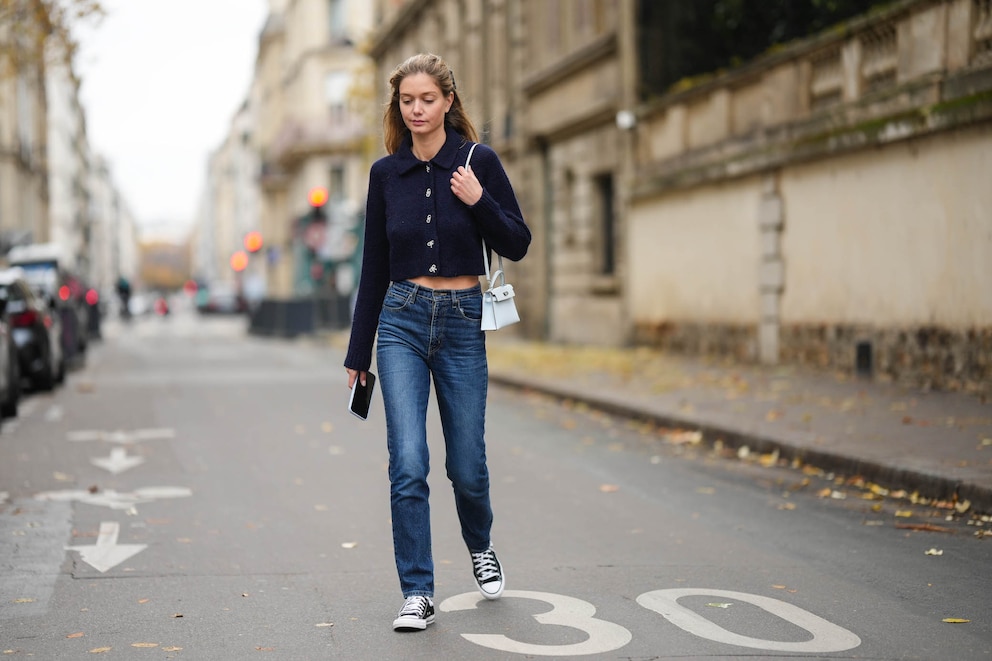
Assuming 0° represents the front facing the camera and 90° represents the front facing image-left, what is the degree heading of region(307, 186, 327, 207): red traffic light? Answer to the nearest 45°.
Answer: approximately 0°

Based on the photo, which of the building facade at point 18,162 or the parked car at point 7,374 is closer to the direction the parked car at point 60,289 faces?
the building facade

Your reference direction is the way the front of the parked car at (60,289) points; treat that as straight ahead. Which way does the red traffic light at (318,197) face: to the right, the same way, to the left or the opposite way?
the opposite way

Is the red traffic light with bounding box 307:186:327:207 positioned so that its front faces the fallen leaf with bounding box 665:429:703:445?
yes

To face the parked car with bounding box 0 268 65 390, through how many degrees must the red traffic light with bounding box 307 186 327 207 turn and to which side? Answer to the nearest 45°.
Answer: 0° — it already faces it

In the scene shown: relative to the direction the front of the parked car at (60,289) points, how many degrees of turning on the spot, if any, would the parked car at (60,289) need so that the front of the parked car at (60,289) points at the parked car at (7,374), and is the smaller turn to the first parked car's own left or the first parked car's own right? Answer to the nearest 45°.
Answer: approximately 180°

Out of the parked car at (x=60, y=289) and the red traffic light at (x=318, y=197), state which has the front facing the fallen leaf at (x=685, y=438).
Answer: the red traffic light

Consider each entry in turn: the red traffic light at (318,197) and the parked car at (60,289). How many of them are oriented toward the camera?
1

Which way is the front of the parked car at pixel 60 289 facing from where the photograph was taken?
facing away from the viewer

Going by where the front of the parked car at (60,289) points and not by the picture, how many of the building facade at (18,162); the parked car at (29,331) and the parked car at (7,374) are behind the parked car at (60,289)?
2

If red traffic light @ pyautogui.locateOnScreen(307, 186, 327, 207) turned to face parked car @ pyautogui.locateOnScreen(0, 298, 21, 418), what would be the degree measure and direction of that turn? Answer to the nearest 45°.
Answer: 0° — it already faces it

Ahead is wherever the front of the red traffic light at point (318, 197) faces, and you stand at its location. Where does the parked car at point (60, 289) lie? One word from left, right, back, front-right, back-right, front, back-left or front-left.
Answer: front-right
